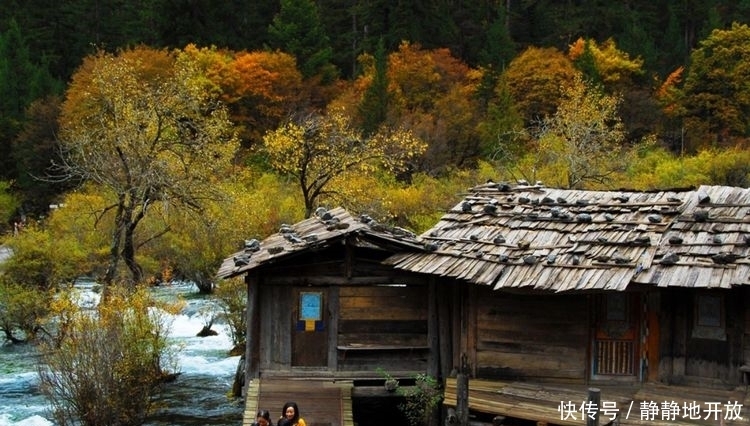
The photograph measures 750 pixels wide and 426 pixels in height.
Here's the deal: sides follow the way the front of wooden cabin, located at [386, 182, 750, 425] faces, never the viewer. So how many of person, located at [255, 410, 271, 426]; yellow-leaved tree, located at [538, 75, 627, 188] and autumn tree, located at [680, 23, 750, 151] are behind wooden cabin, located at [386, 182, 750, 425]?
2

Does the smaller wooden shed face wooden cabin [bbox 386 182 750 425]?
no

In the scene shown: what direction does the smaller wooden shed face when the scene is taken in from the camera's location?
facing the viewer

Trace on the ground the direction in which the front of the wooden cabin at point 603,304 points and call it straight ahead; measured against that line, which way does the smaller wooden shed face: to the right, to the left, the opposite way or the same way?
the same way

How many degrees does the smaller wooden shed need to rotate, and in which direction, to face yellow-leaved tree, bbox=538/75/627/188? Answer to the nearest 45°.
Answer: approximately 135° to its left

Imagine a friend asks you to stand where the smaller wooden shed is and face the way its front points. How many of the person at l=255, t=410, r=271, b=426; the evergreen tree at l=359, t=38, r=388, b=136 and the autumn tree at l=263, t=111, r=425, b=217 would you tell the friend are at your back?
2

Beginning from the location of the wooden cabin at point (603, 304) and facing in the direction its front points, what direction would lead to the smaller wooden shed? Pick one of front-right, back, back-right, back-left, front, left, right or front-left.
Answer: right

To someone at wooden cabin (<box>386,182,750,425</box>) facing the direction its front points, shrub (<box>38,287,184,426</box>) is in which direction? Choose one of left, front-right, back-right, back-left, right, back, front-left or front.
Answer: right

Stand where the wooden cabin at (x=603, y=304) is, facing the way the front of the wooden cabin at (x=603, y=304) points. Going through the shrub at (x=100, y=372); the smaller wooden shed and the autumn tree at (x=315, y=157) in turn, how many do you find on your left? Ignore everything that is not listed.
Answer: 0

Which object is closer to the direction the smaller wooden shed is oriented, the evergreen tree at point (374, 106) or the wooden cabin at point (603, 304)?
the wooden cabin

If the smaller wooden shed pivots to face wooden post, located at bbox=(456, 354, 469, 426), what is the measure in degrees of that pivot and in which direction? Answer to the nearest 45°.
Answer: approximately 45° to its left

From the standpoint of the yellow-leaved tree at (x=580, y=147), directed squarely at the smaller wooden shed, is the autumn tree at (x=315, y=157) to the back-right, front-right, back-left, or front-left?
front-right

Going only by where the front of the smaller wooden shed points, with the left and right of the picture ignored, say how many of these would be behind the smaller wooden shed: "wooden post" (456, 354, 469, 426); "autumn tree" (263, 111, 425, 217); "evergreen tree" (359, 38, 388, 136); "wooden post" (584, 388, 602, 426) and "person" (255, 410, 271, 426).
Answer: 2

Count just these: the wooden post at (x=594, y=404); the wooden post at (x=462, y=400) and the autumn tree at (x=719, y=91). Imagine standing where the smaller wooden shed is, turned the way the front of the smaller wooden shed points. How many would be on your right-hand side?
0

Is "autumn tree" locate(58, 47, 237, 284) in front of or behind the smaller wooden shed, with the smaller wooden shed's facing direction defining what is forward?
behind

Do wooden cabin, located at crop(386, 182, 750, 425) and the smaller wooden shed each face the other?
no

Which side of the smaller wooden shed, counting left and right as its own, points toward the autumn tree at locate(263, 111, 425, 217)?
back

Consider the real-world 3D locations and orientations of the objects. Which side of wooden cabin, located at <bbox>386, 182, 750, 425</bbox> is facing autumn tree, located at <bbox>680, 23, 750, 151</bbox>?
back

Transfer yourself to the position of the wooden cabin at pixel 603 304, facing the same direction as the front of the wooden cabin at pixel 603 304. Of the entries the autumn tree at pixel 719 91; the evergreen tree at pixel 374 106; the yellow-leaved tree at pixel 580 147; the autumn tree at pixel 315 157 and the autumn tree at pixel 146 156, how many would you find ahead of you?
0

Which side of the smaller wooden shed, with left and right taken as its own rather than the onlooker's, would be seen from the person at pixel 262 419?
front

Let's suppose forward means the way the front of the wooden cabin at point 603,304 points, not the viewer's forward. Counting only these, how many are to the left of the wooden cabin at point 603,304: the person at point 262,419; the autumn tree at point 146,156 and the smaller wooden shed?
0

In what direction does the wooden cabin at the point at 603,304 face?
toward the camera

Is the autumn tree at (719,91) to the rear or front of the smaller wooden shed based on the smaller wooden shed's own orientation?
to the rear
